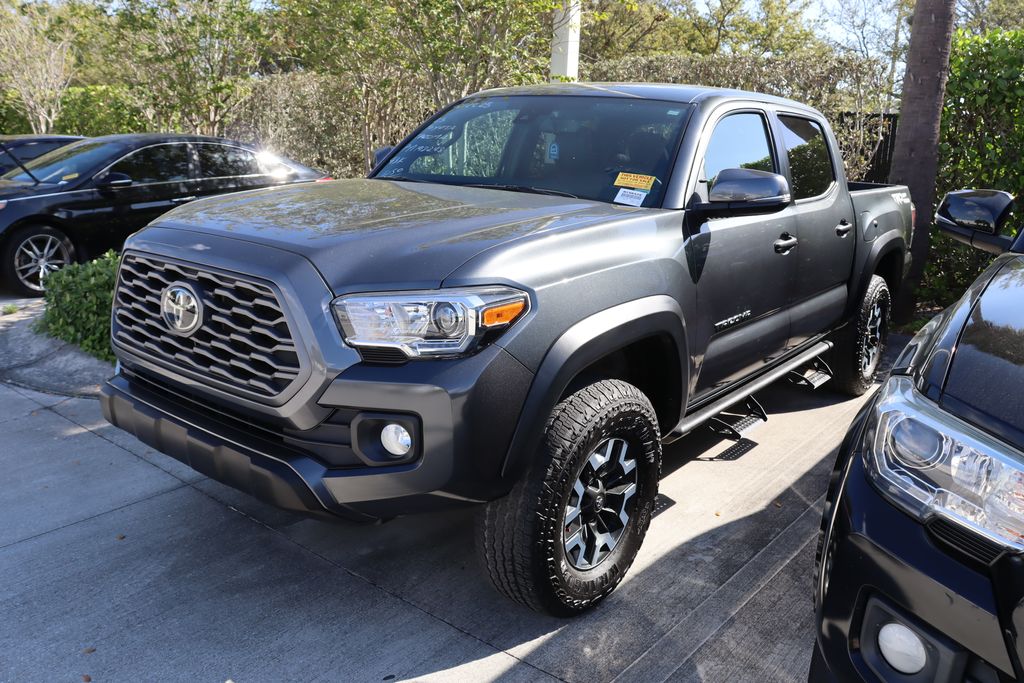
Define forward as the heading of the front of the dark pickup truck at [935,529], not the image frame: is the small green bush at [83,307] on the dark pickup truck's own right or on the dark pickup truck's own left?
on the dark pickup truck's own right

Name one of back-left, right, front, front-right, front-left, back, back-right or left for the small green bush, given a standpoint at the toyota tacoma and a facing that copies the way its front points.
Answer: right

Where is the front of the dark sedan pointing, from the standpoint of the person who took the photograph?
facing the viewer and to the left of the viewer

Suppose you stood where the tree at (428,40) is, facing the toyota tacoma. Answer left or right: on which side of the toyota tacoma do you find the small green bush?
right

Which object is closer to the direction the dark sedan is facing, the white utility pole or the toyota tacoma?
the toyota tacoma

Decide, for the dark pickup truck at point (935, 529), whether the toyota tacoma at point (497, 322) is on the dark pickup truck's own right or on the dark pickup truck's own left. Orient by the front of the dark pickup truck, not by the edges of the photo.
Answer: on the dark pickup truck's own right

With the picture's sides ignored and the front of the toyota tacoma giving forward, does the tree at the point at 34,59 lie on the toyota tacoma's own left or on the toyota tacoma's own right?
on the toyota tacoma's own right

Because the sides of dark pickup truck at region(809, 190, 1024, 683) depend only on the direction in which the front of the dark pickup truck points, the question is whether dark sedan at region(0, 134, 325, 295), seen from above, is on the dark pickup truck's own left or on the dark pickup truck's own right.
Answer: on the dark pickup truck's own right

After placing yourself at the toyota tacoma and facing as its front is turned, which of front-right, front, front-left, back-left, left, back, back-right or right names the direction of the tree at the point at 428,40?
back-right

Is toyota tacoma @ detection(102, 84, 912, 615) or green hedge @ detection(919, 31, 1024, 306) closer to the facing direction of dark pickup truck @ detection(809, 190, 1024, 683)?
the toyota tacoma

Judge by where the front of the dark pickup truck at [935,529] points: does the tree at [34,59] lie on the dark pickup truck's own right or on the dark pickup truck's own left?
on the dark pickup truck's own right

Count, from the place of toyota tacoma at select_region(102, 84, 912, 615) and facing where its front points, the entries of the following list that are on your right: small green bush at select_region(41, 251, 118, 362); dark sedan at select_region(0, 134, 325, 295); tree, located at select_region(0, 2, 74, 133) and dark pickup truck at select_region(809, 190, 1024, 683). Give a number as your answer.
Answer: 3

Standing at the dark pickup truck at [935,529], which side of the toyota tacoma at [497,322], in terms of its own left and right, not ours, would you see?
left
